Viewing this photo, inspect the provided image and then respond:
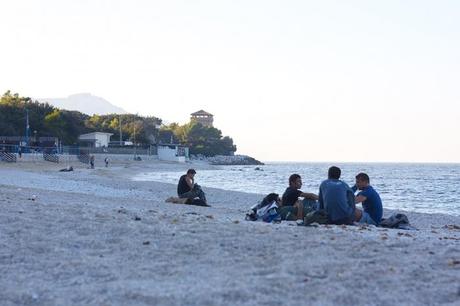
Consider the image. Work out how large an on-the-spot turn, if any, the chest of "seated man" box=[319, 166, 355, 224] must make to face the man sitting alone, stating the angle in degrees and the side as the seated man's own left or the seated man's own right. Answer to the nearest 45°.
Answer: approximately 45° to the seated man's own left

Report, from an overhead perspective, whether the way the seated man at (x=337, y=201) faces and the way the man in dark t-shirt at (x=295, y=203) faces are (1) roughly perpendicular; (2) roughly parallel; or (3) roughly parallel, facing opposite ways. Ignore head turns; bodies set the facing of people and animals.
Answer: roughly perpendicular

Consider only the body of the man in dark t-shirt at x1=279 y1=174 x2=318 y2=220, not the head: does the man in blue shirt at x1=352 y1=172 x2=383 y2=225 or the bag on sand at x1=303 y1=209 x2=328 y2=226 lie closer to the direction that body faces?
the man in blue shirt

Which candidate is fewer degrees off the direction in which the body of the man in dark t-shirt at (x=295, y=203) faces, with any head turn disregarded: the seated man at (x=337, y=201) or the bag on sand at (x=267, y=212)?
the seated man

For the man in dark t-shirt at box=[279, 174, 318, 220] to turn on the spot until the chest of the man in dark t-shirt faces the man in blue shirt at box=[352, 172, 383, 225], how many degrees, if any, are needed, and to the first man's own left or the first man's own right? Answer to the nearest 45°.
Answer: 0° — they already face them

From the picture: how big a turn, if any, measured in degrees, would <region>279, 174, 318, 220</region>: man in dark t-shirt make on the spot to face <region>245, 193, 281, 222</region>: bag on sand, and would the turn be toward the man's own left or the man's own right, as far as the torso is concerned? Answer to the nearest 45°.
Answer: approximately 180°

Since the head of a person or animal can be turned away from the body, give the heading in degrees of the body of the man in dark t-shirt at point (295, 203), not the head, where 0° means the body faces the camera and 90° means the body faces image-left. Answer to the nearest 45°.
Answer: approximately 270°

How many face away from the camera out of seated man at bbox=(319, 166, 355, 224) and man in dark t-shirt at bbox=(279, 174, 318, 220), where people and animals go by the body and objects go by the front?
1

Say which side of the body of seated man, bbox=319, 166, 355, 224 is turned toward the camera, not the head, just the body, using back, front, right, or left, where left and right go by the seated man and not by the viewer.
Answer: back
